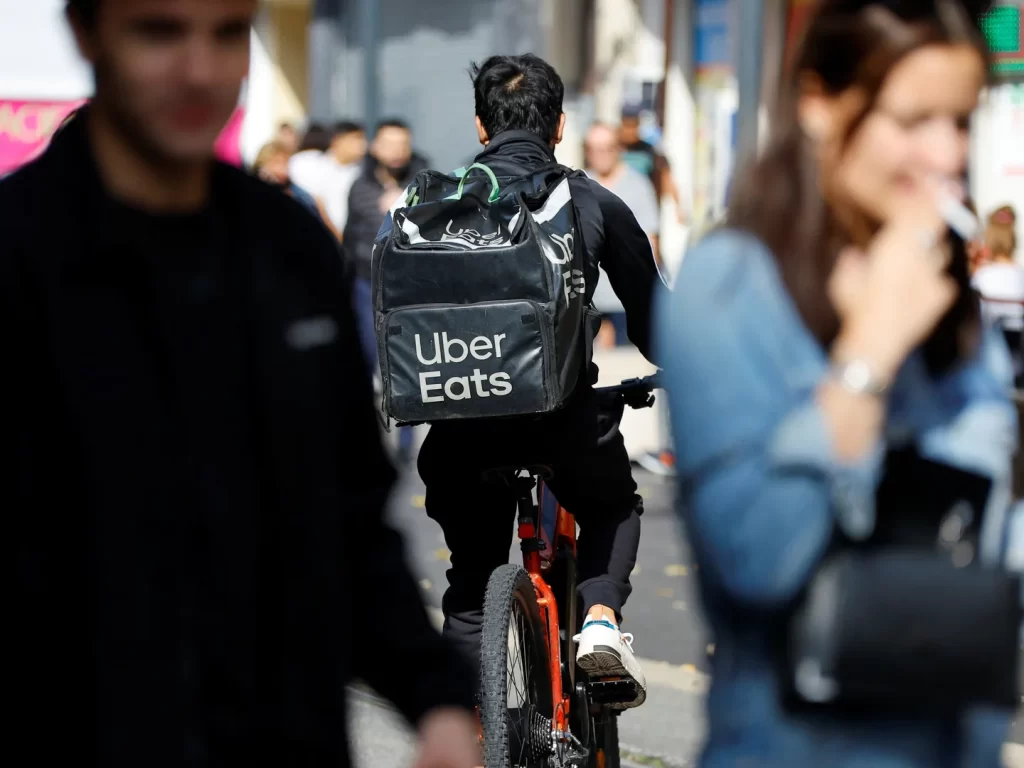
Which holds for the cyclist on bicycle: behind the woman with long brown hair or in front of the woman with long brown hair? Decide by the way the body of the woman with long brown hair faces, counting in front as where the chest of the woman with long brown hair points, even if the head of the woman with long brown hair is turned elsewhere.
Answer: behind

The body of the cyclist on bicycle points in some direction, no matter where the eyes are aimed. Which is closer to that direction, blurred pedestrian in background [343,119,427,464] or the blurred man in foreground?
the blurred pedestrian in background

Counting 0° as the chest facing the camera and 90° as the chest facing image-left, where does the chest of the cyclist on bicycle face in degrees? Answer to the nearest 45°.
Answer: approximately 180°

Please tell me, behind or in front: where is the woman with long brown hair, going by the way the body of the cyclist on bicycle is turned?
behind

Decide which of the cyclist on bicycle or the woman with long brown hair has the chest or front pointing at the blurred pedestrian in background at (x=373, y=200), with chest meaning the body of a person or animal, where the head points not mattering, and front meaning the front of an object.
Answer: the cyclist on bicycle

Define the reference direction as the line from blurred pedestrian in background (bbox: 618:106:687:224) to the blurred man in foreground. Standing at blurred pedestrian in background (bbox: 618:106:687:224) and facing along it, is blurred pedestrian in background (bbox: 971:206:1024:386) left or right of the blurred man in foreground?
left

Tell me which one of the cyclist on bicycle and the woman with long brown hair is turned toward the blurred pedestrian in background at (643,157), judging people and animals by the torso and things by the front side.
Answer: the cyclist on bicycle

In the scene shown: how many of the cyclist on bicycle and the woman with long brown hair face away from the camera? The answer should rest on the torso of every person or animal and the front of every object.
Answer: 1

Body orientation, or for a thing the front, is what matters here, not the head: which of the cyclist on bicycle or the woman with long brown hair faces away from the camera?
the cyclist on bicycle
